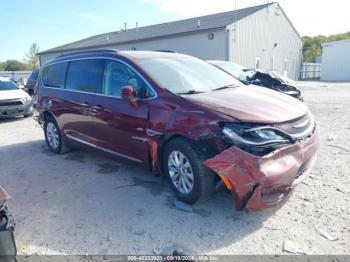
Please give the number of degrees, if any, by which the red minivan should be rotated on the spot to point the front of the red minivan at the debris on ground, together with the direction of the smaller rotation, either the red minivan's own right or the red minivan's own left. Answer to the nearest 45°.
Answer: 0° — it already faces it

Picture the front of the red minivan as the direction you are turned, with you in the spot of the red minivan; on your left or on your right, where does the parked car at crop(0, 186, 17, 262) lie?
on your right

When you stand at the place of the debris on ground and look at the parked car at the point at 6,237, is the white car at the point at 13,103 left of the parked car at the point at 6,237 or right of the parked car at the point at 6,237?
right

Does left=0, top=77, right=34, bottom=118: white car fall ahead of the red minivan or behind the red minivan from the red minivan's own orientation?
behind

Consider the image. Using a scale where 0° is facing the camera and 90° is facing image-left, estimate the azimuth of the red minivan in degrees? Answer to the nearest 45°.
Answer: approximately 315°

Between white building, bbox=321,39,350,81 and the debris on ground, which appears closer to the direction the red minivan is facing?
the debris on ground

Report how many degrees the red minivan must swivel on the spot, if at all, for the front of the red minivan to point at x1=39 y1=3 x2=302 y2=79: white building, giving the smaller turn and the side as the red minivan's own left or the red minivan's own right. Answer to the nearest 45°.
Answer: approximately 135° to the red minivan's own left

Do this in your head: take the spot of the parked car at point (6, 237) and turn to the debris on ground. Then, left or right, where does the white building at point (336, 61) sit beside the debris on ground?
left
